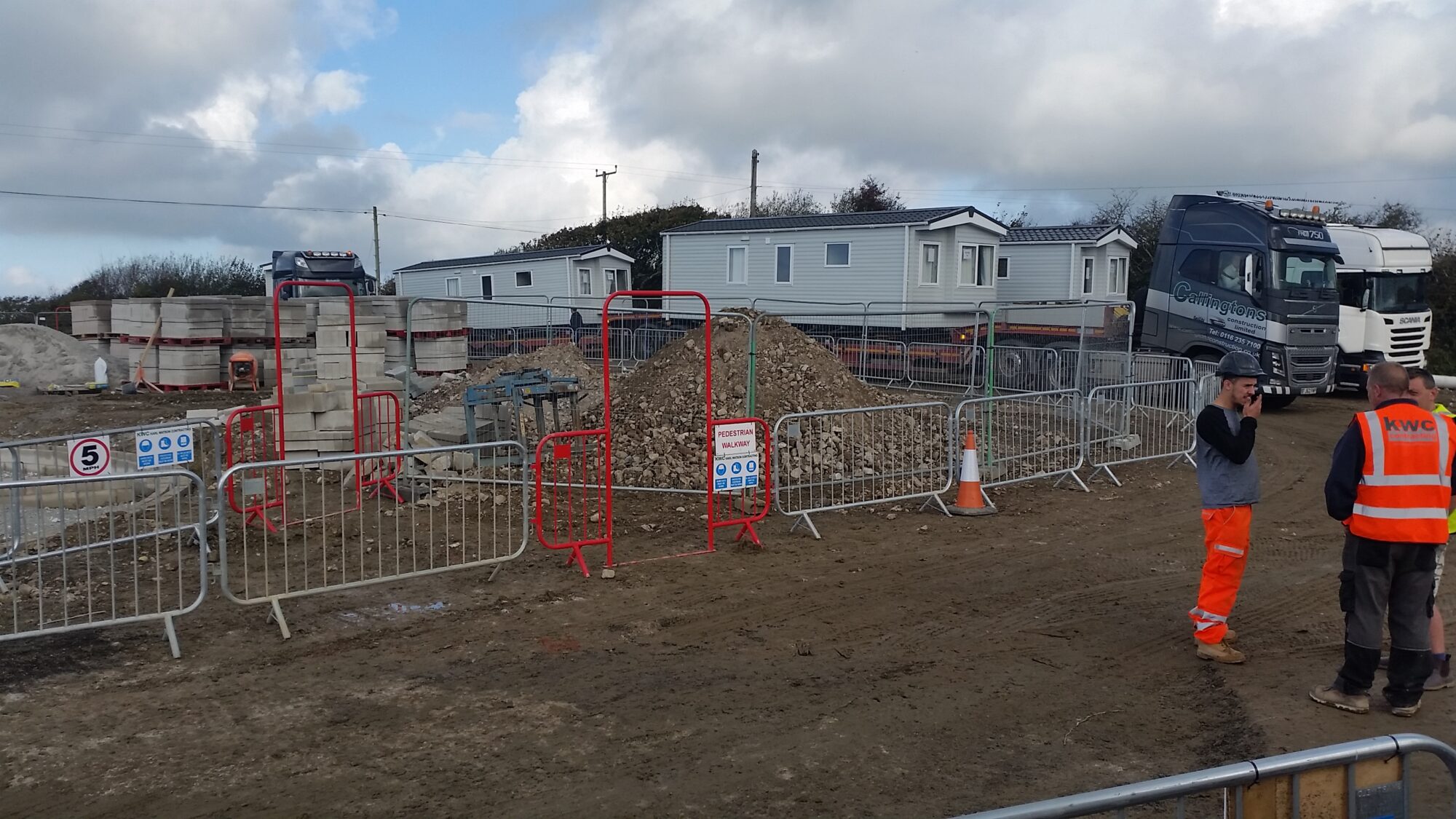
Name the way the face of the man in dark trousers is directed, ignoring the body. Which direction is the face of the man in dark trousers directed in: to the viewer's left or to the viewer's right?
to the viewer's left

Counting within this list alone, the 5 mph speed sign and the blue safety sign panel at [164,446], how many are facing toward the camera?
2

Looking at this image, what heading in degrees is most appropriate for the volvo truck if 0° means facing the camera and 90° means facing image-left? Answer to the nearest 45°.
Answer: approximately 315°

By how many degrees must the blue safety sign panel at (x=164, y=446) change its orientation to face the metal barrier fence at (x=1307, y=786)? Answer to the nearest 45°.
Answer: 0° — it already faces it

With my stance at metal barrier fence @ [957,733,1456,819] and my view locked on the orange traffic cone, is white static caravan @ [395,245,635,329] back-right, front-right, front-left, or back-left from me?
front-left

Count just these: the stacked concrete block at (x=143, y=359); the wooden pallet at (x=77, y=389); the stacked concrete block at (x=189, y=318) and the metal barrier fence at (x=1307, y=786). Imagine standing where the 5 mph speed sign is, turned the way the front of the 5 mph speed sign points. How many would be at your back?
3

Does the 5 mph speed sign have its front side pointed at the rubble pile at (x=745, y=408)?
no

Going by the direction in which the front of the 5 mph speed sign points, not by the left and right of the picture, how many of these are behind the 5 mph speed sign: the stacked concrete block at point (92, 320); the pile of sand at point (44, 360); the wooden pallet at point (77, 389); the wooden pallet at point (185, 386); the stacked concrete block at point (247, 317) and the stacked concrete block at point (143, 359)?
6

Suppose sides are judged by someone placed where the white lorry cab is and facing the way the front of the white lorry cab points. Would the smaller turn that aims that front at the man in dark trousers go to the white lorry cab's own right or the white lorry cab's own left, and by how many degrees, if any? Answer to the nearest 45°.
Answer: approximately 45° to the white lorry cab's own right

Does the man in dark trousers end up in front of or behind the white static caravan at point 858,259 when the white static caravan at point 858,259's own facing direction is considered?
in front

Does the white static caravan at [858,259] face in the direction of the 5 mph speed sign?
no

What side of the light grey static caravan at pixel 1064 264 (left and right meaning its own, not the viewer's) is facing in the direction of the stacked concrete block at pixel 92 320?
right

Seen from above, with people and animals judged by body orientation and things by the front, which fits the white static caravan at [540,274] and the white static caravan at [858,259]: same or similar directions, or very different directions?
same or similar directions

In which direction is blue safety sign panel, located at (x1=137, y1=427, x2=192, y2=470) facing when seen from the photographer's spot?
facing the viewer

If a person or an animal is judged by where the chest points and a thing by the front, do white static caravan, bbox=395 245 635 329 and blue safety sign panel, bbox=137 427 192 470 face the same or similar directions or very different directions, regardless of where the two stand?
same or similar directions

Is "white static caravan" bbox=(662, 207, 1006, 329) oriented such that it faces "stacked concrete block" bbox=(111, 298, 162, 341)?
no

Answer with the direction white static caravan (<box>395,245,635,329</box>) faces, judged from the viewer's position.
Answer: facing the viewer and to the right of the viewer

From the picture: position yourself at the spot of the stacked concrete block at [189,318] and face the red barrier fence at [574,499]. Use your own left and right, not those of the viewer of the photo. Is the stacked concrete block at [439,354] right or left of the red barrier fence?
left

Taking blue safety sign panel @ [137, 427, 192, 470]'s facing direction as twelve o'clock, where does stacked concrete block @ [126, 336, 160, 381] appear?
The stacked concrete block is roughly at 6 o'clock from the blue safety sign panel.

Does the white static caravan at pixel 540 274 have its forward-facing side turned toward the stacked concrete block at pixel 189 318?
no

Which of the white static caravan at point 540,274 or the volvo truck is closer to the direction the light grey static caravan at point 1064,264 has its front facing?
the volvo truck
